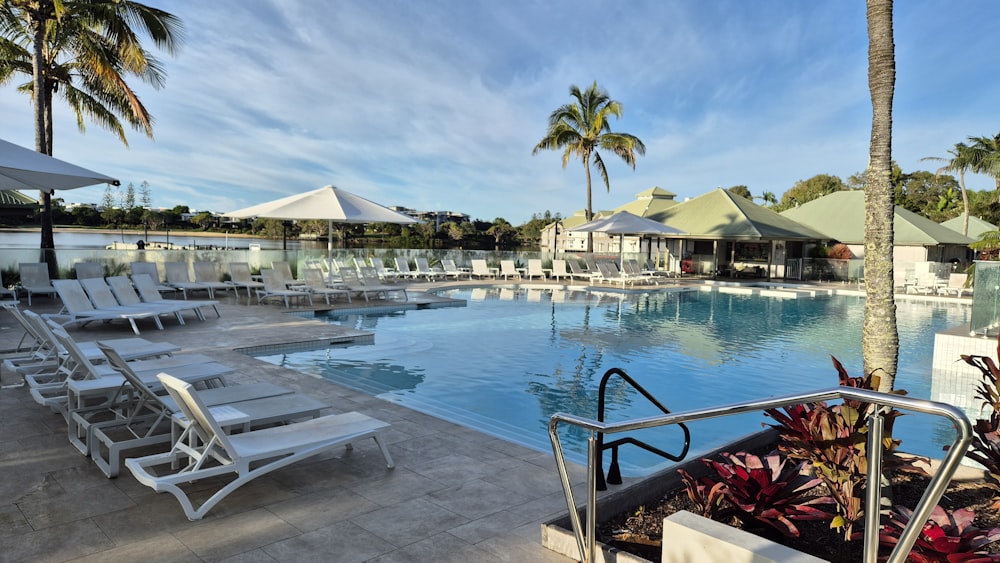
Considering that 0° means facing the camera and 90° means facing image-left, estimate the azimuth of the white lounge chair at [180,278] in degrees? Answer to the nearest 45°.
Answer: approximately 315°

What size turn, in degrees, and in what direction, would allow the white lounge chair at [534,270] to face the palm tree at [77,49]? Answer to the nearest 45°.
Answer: approximately 45° to its right

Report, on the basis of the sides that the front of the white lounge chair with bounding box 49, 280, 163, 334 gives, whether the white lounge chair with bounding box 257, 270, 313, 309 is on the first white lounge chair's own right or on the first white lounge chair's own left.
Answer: on the first white lounge chair's own left

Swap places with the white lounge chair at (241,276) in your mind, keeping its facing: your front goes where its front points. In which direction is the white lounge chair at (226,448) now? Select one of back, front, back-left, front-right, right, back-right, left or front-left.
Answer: front-right

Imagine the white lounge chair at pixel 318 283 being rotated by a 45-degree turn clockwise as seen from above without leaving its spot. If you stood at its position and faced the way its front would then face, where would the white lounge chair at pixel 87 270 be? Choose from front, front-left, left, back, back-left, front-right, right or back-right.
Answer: right

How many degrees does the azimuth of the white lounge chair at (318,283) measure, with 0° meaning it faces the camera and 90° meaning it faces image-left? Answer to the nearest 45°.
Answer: approximately 315°
